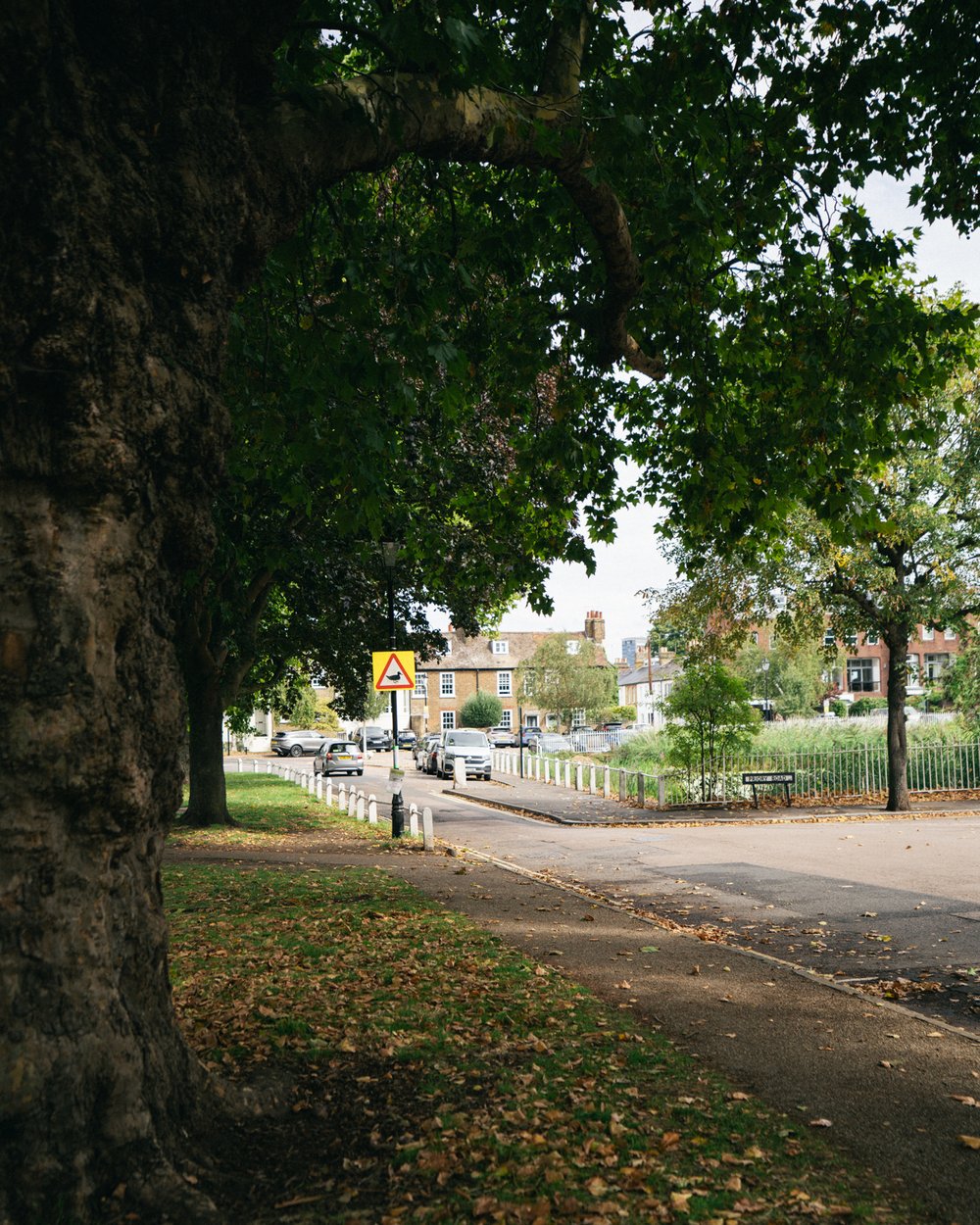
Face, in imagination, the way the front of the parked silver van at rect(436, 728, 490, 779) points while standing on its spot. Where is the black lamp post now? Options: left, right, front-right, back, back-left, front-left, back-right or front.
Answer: front

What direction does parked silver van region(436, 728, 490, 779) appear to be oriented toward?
toward the camera

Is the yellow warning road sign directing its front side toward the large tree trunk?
yes

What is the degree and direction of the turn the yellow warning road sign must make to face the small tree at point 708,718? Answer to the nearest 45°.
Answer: approximately 135° to its left

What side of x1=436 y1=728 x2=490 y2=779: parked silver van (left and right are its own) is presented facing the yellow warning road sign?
front

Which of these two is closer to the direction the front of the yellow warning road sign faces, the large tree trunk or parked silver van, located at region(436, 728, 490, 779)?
the large tree trunk

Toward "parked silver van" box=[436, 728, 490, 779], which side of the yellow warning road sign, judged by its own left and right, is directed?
back

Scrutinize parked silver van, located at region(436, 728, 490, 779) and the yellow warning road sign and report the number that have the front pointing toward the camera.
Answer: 2

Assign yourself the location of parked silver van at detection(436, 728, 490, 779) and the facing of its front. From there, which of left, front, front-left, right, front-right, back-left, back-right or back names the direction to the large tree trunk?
front

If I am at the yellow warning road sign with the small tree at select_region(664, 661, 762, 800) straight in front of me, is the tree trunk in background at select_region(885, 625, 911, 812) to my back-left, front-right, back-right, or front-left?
front-right

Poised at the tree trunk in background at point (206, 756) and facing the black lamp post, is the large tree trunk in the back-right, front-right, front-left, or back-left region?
front-right

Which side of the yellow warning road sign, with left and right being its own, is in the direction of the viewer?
front

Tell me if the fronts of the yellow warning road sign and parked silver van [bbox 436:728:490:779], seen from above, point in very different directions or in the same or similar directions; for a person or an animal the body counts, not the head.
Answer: same or similar directions

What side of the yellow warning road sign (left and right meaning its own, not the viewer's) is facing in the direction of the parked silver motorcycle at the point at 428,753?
back
